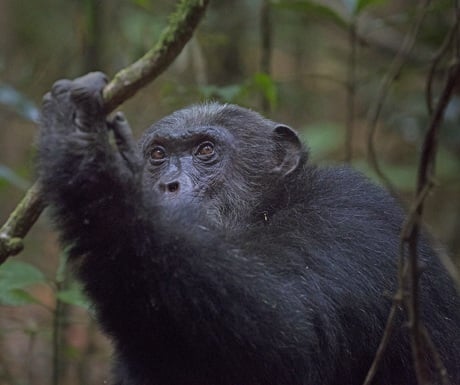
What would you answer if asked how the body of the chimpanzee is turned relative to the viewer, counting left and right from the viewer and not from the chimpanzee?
facing the viewer and to the left of the viewer

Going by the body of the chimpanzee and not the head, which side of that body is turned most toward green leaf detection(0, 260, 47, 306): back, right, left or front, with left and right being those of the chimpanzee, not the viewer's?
right

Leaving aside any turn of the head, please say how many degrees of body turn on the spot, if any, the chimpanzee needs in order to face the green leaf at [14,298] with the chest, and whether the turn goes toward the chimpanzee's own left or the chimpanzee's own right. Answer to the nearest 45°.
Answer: approximately 90° to the chimpanzee's own right
